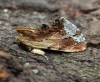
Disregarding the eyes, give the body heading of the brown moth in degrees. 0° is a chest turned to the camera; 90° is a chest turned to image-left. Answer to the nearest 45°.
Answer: approximately 90°
